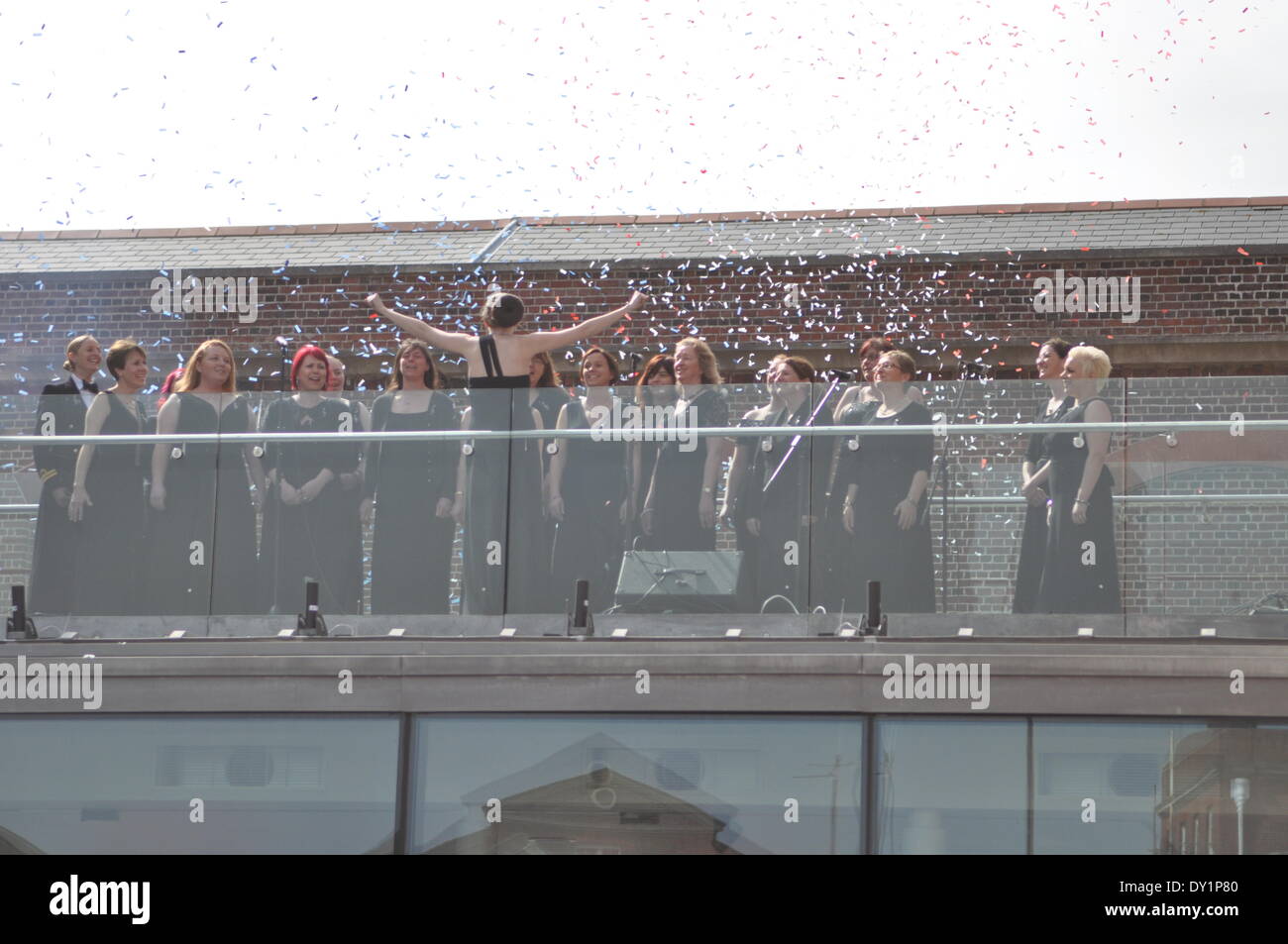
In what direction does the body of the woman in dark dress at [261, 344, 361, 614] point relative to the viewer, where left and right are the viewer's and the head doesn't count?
facing the viewer

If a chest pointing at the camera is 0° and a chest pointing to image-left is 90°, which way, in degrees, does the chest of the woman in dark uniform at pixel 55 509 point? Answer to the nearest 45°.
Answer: approximately 315°

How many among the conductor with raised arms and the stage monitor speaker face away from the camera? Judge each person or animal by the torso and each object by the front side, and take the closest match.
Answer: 2

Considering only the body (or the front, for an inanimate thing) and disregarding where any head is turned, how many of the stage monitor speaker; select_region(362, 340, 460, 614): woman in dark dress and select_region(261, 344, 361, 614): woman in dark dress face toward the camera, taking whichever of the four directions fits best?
2

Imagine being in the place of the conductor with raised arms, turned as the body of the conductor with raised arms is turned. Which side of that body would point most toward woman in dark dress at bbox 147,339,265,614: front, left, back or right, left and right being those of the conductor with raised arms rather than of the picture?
left

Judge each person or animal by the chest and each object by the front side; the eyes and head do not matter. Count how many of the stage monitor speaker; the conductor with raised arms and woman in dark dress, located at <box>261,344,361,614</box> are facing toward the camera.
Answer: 1

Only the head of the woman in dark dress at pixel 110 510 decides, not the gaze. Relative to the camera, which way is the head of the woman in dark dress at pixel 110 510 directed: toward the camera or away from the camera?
toward the camera

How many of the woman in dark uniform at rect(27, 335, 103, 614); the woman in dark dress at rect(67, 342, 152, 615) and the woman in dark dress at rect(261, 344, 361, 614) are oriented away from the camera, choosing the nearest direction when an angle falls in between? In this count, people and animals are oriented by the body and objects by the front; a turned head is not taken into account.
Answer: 0

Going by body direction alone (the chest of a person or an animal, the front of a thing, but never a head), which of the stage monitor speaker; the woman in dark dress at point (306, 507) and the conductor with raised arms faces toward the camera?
the woman in dark dress

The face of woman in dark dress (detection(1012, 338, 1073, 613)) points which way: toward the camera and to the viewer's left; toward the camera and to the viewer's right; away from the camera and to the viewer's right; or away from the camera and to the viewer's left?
toward the camera and to the viewer's left

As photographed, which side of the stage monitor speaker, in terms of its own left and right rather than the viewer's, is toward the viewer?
back

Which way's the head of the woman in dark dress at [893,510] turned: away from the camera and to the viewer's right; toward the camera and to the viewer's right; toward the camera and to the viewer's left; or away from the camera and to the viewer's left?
toward the camera and to the viewer's left

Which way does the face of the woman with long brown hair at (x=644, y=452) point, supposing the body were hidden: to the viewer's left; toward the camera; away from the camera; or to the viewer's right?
toward the camera

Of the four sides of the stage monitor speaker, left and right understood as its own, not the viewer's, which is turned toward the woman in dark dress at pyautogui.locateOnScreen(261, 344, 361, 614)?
left

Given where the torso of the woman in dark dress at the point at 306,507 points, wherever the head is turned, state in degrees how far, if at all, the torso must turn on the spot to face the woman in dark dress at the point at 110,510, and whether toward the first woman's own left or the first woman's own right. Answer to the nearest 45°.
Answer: approximately 90° to the first woman's own right
